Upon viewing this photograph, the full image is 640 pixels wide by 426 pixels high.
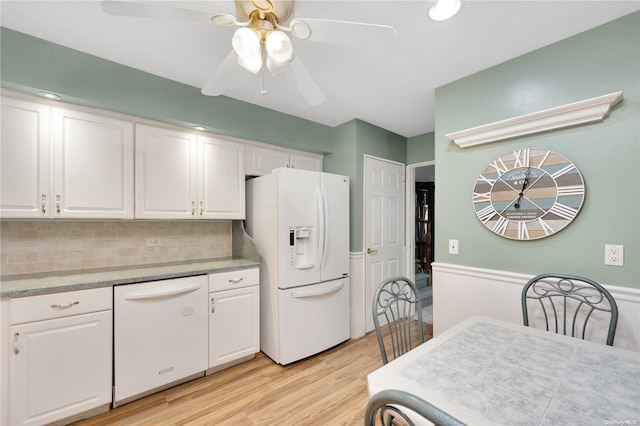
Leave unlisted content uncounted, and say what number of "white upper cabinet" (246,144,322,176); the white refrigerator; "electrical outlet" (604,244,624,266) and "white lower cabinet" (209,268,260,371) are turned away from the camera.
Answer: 0

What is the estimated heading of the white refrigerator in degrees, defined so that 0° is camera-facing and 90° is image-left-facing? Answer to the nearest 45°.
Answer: approximately 315°

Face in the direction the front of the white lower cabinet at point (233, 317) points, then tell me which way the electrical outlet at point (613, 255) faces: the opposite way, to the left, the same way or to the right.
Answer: to the right

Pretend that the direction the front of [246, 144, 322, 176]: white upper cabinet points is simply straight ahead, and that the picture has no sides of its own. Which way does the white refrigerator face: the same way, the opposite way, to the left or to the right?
the same way

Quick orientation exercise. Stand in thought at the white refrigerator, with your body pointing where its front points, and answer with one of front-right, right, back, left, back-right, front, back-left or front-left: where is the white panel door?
left

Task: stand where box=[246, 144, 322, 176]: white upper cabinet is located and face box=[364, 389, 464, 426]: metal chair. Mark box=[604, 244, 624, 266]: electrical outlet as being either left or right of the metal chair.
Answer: left

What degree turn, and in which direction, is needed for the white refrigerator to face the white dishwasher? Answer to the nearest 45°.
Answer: approximately 90° to its right

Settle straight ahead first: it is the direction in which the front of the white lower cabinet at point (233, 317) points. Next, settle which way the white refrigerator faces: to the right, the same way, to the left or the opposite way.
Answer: the same way

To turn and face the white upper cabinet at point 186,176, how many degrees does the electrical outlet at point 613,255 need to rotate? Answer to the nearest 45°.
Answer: approximately 45° to its right

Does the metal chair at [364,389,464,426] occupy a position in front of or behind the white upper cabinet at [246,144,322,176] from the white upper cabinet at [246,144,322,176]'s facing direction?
in front

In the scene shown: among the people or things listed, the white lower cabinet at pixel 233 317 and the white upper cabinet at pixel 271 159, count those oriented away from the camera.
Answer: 0

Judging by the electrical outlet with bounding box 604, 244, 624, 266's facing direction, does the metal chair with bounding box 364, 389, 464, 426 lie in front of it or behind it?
in front

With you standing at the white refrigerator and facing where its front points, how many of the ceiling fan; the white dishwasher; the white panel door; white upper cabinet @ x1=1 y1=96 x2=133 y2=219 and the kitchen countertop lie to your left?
1

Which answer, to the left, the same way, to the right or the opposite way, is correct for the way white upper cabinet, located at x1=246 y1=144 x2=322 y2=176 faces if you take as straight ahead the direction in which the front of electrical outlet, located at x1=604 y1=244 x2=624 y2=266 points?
to the left

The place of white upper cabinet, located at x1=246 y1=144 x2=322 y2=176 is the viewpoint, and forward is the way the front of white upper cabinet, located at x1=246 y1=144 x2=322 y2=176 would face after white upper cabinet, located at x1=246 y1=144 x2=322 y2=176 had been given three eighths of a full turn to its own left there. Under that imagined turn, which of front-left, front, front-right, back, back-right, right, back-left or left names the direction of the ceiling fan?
back

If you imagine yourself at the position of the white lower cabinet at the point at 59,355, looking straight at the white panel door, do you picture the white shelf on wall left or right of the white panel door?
right

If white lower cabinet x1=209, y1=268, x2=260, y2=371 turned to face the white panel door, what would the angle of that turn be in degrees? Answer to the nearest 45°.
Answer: approximately 45° to its left
